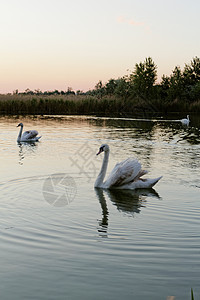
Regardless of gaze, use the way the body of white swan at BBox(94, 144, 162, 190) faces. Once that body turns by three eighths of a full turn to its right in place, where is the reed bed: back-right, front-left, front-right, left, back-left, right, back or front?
front-left

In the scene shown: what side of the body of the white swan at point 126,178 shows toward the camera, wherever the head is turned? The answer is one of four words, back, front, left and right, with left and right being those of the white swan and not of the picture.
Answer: left
